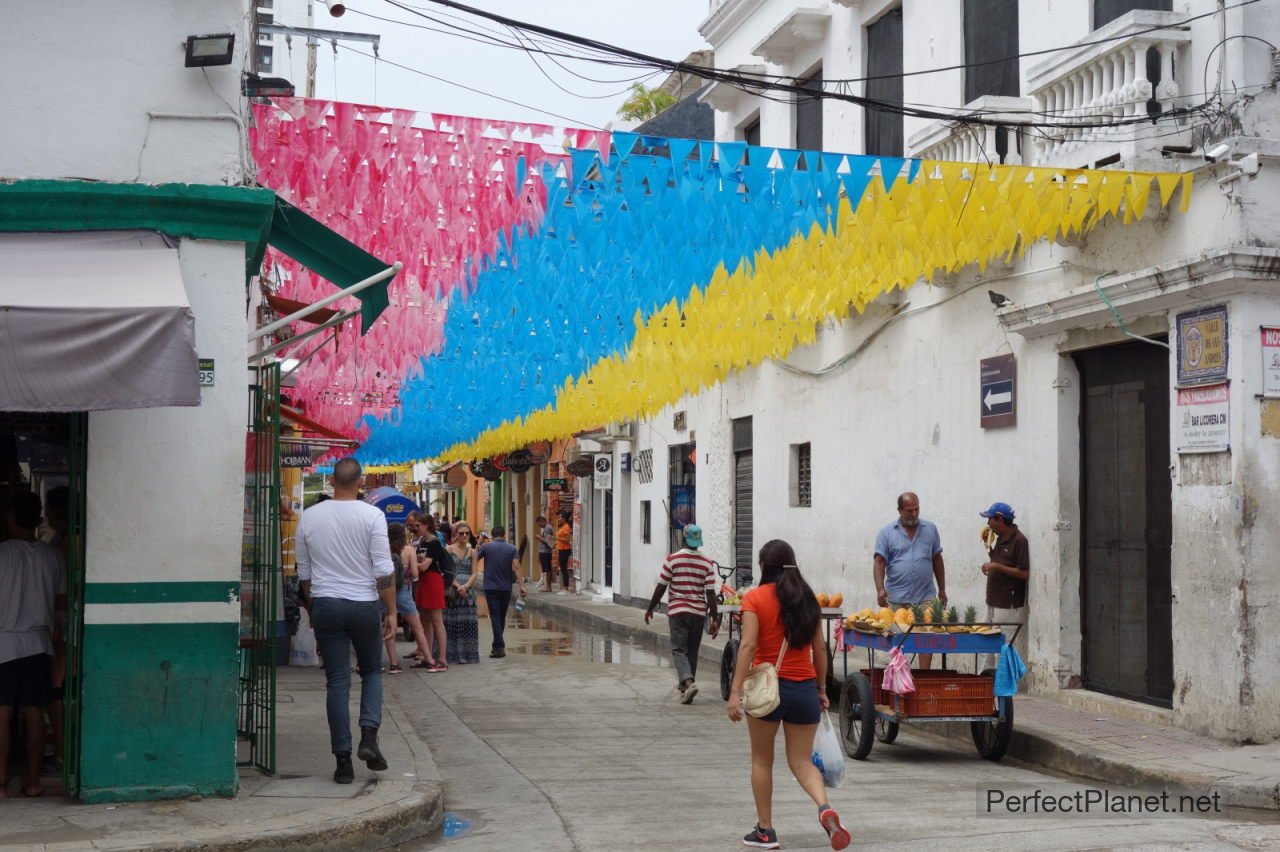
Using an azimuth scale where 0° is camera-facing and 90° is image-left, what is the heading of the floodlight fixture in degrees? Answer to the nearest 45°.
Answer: approximately 0°

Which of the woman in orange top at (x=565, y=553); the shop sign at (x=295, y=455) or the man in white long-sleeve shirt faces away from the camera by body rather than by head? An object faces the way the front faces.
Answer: the man in white long-sleeve shirt

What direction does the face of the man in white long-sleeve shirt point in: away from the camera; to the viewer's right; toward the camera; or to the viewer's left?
away from the camera

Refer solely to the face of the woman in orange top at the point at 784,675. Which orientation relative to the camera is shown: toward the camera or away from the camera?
away from the camera

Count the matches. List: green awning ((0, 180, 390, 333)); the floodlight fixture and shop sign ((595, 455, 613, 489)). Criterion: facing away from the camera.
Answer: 0

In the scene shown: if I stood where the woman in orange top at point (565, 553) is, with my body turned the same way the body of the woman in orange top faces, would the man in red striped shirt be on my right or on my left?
on my left

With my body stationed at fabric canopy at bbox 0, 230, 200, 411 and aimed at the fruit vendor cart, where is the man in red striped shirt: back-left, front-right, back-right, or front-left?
front-left

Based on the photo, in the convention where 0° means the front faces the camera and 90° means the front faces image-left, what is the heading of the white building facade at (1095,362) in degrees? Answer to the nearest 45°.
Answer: approximately 45°

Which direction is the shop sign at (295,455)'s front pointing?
toward the camera

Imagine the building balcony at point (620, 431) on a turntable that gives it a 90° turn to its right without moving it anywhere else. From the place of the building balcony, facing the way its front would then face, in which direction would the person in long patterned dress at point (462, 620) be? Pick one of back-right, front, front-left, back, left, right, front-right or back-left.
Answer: back-left

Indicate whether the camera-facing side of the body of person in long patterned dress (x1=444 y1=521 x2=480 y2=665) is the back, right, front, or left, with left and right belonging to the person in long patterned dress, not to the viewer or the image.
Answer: front

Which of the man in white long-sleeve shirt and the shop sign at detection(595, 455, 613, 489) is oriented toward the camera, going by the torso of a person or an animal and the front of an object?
the shop sign

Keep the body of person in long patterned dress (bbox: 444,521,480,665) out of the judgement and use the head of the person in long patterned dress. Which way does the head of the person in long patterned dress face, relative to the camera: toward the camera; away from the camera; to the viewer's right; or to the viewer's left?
toward the camera
